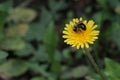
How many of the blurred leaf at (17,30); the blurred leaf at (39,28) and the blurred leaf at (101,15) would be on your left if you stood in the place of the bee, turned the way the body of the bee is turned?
0

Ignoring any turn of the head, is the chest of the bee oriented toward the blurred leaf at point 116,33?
no

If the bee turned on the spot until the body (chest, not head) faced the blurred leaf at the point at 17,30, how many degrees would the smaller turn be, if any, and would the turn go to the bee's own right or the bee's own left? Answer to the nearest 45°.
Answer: approximately 45° to the bee's own right

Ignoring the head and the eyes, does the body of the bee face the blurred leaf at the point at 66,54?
no

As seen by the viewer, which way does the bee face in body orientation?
to the viewer's left

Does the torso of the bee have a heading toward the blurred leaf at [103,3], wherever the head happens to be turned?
no

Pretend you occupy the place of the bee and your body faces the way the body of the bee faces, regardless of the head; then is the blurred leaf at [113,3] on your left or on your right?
on your right
